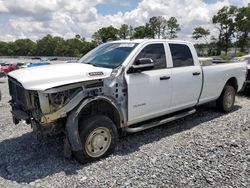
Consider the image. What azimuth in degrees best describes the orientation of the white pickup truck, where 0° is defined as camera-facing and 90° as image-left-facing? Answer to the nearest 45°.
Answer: approximately 45°
